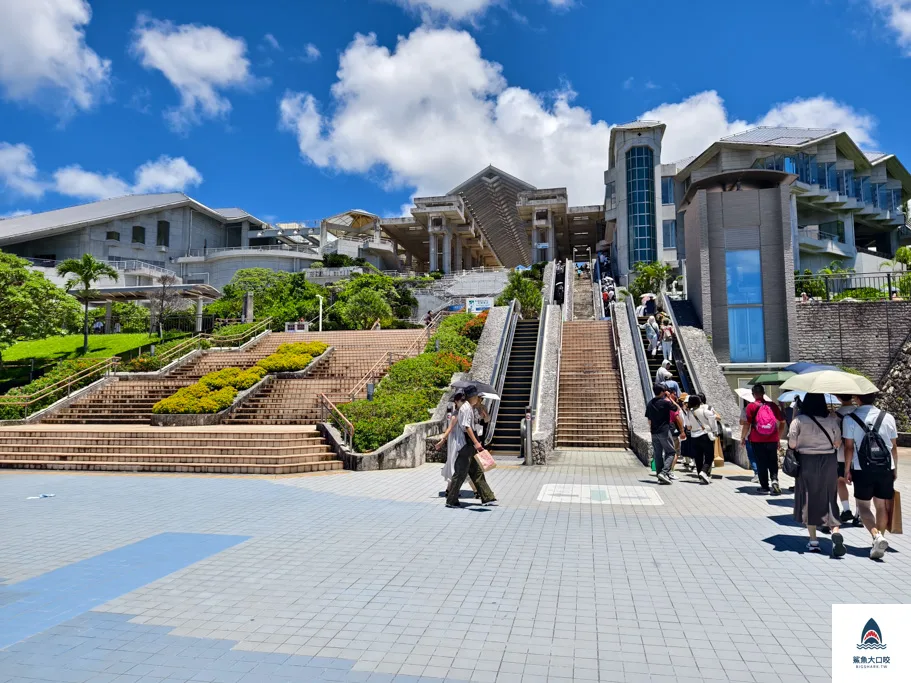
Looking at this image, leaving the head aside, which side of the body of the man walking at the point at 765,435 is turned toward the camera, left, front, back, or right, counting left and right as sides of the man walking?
back

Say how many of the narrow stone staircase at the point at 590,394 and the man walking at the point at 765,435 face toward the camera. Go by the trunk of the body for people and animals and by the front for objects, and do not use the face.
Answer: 1

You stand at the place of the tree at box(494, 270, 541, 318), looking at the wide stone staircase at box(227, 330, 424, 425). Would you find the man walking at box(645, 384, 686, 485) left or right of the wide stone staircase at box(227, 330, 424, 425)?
left

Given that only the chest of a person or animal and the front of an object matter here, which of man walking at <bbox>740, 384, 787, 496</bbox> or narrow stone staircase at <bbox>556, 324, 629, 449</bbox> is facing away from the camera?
the man walking

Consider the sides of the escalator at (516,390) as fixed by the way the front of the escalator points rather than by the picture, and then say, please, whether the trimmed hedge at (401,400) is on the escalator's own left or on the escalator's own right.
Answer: on the escalator's own right

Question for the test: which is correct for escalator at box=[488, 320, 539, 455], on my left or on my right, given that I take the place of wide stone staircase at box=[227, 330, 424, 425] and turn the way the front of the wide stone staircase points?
on my left

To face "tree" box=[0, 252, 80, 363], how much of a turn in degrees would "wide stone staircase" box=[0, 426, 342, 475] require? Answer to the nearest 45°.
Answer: approximately 180°

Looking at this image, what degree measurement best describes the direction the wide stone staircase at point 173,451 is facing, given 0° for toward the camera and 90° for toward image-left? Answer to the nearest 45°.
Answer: approximately 0°

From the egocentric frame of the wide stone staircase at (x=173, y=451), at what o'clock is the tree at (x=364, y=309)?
The tree is roughly at 7 o'clock from the wide stone staircase.

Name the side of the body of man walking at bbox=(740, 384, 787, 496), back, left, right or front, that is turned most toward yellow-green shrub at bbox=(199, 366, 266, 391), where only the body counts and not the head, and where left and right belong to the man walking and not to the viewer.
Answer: left
